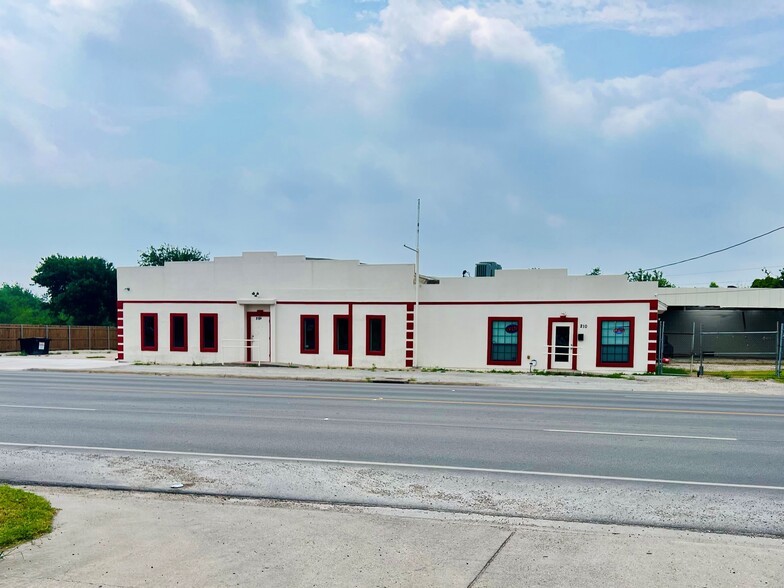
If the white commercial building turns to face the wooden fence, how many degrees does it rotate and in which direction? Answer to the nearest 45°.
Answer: approximately 135° to its right

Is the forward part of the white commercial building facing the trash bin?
no

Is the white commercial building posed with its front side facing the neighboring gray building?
no

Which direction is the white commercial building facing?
toward the camera
